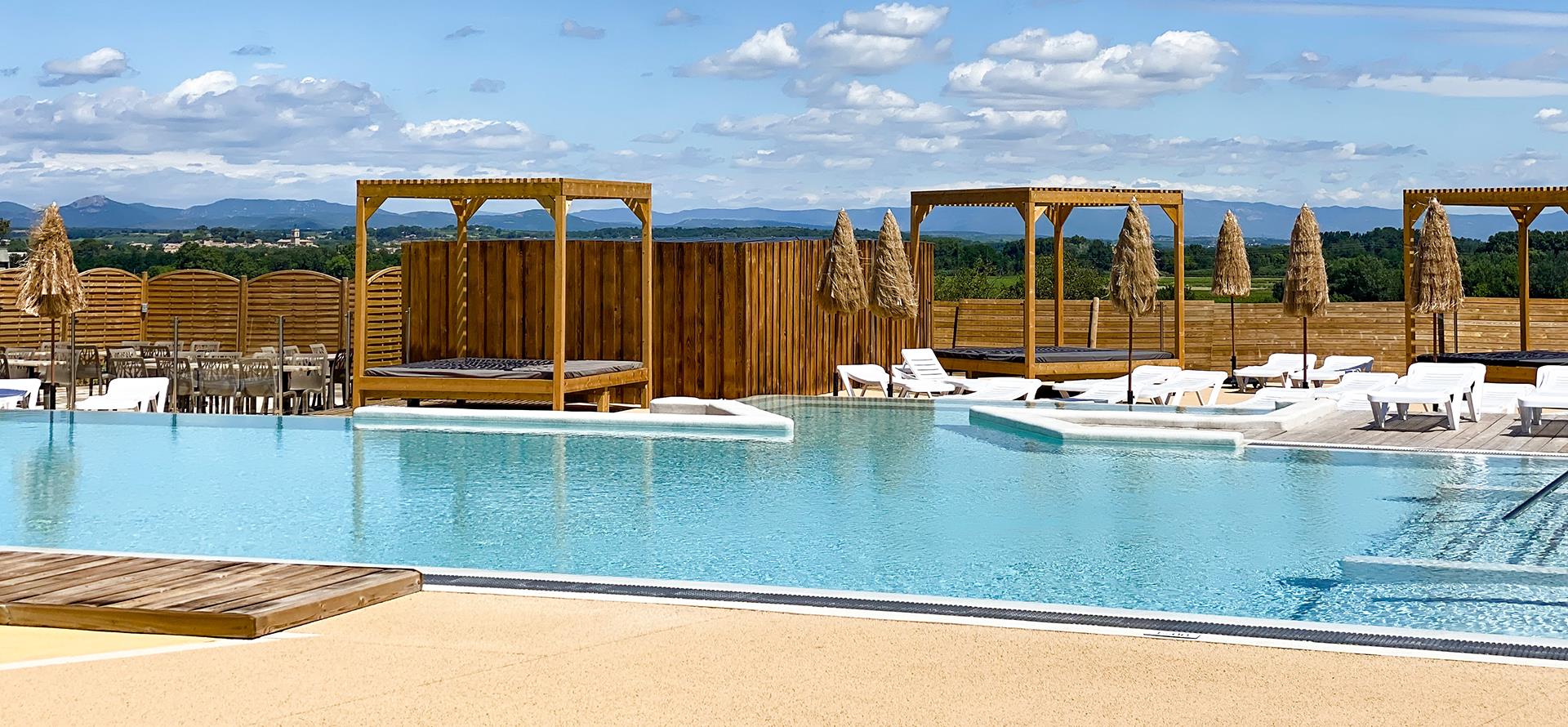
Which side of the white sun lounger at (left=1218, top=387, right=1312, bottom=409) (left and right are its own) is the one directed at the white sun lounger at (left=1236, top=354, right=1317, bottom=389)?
right

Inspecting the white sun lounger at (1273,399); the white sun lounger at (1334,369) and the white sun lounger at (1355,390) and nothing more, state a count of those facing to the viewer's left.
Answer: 3

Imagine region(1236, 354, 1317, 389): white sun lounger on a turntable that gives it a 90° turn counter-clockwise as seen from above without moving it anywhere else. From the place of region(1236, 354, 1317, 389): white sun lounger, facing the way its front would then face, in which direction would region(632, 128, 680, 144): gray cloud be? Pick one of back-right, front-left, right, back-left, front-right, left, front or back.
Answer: back-right

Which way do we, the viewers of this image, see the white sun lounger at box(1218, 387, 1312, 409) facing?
facing to the left of the viewer

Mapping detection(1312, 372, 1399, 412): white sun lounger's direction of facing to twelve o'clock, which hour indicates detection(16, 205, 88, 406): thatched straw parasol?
The thatched straw parasol is roughly at 1 o'clock from the white sun lounger.

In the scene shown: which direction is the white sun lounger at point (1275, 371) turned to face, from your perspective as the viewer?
facing to the left of the viewer

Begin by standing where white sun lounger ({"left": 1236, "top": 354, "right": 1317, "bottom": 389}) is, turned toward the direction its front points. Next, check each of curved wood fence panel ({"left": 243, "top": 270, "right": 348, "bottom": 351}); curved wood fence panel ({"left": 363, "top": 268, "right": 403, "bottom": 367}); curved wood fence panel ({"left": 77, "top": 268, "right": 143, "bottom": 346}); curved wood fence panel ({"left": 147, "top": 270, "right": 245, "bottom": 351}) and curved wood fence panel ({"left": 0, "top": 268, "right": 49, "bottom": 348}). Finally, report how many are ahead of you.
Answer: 5

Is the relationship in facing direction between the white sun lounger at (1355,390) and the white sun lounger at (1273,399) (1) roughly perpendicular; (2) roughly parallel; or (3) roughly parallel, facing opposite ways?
roughly parallel

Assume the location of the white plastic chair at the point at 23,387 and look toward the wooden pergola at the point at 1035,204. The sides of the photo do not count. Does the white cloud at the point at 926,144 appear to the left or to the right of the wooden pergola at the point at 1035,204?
left

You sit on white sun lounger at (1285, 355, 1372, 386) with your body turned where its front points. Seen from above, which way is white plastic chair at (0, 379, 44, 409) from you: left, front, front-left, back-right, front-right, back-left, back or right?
front-left

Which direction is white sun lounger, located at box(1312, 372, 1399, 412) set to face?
to the viewer's left

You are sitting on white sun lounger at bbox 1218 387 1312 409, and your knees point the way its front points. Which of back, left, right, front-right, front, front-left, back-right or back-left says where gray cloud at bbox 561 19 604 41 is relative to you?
front-right

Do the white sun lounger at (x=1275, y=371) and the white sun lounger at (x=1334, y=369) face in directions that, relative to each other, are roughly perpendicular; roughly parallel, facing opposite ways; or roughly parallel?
roughly parallel

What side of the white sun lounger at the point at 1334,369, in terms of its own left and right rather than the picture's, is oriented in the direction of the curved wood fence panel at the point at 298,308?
front

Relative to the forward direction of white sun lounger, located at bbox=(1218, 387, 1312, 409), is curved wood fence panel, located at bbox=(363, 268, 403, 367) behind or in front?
in front

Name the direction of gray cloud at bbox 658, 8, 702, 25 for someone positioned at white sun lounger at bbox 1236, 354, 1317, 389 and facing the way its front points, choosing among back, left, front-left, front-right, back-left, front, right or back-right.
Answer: front-right

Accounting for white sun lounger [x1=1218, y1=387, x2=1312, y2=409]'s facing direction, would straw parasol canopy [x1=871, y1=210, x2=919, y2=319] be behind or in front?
in front

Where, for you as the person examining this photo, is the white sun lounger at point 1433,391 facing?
facing the viewer and to the left of the viewer

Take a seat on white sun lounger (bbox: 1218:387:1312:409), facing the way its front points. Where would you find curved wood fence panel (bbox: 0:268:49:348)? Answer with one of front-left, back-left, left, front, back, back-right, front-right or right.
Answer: front

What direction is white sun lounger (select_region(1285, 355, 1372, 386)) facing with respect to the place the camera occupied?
facing to the left of the viewer
